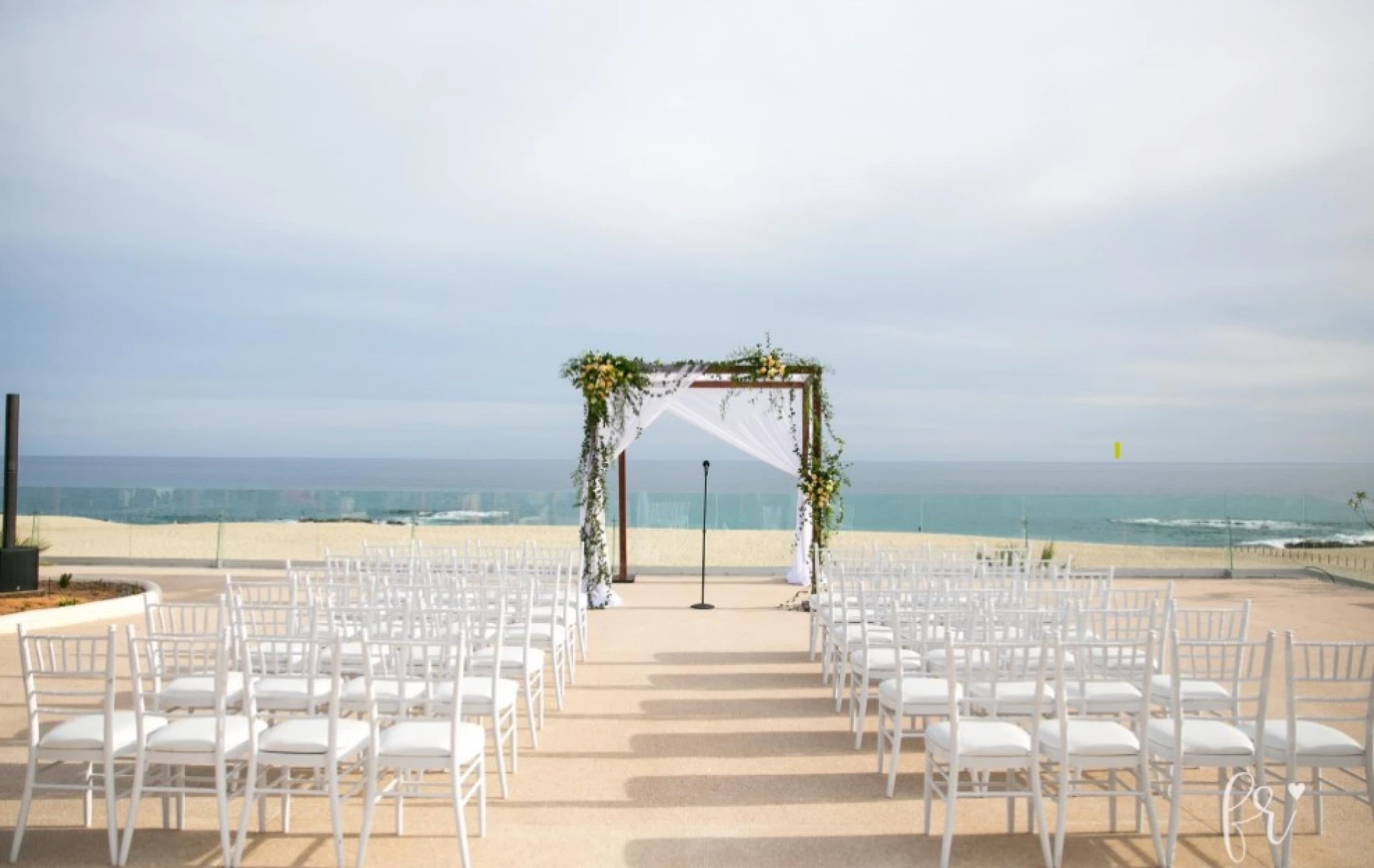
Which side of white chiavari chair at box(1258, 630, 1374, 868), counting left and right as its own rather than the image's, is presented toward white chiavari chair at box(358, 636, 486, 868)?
left

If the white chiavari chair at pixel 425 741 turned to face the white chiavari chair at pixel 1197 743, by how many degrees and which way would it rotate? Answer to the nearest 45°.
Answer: approximately 90° to its right

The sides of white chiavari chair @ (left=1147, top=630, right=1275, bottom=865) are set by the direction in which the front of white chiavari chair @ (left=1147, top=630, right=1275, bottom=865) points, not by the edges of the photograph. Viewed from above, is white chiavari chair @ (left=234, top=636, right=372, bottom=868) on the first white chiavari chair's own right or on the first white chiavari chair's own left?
on the first white chiavari chair's own left

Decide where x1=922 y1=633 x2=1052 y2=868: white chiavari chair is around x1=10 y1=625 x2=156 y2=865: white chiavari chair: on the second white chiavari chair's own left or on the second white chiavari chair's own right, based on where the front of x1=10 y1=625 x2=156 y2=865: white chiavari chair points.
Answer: on the second white chiavari chair's own right

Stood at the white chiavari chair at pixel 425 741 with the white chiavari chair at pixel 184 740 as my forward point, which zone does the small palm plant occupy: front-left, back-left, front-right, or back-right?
back-right

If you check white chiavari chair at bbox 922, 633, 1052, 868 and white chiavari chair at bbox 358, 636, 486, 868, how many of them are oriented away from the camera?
2

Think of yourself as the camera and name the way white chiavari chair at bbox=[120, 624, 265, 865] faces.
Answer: facing away from the viewer and to the right of the viewer

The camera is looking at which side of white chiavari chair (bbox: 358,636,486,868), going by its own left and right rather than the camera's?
back

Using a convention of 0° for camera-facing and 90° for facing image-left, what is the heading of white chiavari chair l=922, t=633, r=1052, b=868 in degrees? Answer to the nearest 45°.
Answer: approximately 180°

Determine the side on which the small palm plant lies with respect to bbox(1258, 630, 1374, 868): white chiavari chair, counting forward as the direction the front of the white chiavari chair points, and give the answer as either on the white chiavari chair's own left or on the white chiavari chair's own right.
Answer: on the white chiavari chair's own right

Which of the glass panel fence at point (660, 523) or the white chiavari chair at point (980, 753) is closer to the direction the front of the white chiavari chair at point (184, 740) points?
the glass panel fence

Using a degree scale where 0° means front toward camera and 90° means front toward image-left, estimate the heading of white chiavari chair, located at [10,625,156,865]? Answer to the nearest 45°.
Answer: approximately 225°

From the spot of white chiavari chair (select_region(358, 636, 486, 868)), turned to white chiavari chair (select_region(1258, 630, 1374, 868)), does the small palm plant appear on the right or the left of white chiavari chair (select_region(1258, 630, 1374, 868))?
left

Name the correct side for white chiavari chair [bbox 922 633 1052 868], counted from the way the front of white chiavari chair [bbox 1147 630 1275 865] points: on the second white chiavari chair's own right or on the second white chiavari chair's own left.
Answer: on the second white chiavari chair's own left

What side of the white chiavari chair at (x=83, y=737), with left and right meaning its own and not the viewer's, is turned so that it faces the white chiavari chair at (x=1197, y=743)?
right

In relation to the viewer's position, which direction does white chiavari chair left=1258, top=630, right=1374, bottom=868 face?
facing away from the viewer and to the left of the viewer

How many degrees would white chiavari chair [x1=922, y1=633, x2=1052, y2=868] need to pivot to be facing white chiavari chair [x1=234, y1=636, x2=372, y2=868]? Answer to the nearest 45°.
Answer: approximately 90° to its left
